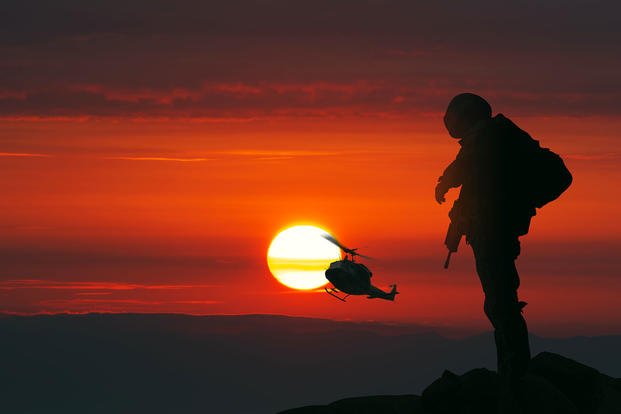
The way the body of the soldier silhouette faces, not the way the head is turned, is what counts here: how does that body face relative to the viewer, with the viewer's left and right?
facing to the left of the viewer
